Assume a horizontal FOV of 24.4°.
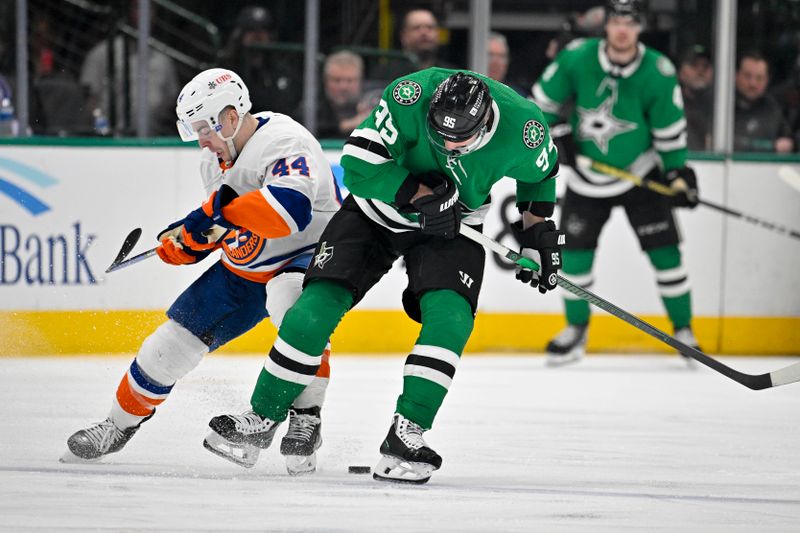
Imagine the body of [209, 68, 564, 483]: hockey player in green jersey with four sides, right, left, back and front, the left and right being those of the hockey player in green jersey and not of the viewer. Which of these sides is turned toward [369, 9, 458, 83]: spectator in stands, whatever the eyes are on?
back

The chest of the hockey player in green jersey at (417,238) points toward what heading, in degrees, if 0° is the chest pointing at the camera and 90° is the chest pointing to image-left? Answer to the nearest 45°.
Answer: approximately 0°

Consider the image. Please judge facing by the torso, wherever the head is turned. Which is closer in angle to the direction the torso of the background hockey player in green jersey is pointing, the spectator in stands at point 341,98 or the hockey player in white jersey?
the hockey player in white jersey
